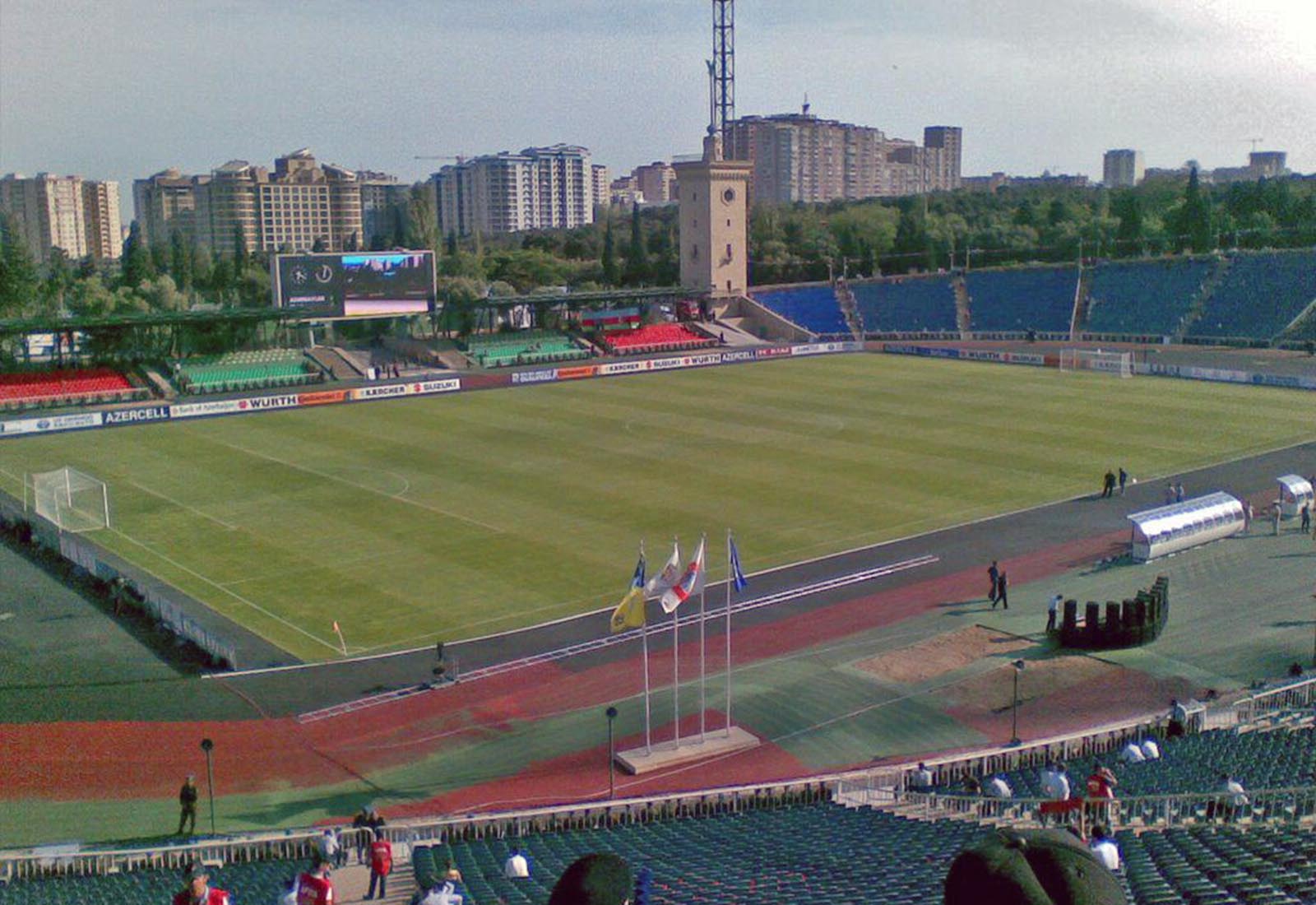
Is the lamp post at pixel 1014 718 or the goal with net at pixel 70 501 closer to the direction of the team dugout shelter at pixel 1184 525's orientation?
the goal with net

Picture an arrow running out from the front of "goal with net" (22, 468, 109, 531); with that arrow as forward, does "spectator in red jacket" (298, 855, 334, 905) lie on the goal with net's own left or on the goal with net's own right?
on the goal with net's own right

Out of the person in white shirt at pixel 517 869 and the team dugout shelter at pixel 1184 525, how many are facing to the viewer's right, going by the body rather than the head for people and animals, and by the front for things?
0

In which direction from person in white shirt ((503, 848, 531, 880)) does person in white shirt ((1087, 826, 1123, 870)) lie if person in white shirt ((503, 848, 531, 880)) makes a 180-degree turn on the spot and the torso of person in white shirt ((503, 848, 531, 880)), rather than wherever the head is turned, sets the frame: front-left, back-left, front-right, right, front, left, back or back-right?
front-left

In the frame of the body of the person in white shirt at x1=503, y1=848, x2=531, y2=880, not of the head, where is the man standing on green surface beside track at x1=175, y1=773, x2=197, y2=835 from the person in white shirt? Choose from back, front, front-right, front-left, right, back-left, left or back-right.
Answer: front-left

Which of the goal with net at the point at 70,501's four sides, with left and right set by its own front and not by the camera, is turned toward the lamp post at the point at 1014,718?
right

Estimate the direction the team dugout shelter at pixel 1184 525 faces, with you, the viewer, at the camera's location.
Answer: facing away from the viewer and to the left of the viewer

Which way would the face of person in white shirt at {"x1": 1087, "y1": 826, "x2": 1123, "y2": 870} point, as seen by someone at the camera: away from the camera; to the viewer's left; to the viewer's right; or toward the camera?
away from the camera

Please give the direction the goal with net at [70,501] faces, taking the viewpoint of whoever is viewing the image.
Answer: facing away from the viewer and to the right of the viewer

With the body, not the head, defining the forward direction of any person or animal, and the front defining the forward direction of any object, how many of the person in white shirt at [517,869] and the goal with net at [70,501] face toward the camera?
0

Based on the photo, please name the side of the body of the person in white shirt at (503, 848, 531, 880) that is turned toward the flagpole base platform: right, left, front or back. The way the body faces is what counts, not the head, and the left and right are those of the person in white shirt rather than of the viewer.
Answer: front

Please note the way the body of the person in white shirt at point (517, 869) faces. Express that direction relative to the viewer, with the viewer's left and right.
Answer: facing away from the viewer

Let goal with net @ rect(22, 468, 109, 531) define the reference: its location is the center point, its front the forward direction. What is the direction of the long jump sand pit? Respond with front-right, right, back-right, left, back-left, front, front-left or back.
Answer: right
